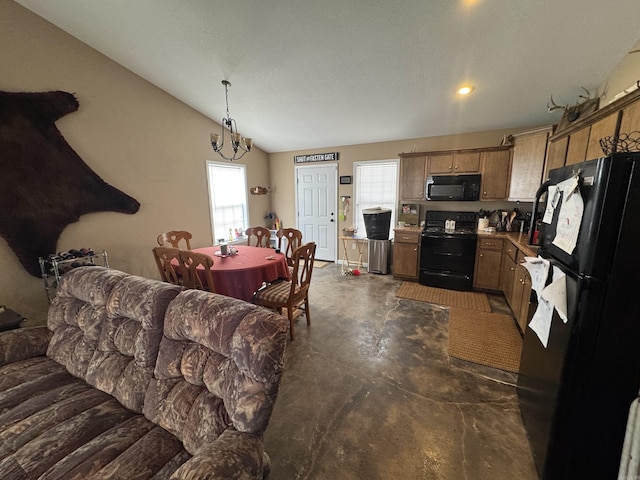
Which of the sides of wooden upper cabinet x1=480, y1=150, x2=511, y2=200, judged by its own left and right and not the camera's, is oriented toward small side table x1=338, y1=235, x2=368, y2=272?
right

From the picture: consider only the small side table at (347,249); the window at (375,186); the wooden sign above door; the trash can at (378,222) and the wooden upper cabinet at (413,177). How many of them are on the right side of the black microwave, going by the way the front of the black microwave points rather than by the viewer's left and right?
5

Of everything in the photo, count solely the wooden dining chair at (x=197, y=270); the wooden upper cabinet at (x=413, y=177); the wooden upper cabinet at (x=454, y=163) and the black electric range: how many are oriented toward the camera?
3

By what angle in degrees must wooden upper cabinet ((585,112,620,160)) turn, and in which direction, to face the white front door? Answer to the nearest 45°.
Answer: approximately 45° to its right

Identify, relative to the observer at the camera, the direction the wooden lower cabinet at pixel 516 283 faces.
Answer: facing the viewer and to the left of the viewer

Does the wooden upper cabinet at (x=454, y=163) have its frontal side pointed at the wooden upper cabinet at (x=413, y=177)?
no

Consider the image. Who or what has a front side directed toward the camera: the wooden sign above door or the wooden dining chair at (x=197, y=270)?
the wooden sign above door

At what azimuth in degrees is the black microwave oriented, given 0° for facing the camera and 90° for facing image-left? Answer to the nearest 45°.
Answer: approximately 0°

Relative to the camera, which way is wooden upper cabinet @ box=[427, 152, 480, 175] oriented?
toward the camera

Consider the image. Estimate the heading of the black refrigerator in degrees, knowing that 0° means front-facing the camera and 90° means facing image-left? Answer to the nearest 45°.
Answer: approximately 45°

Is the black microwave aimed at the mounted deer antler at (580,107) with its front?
no

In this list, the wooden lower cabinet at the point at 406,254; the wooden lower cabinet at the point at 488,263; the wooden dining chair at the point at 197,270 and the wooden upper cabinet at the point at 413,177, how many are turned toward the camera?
3

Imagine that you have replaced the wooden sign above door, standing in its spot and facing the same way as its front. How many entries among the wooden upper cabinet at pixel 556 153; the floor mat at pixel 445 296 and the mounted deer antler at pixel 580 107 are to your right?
0

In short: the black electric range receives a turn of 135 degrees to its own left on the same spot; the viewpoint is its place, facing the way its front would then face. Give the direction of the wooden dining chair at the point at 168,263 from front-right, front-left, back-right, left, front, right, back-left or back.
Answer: back

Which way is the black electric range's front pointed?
toward the camera

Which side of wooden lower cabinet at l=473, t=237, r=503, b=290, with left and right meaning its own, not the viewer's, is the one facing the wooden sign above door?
right
